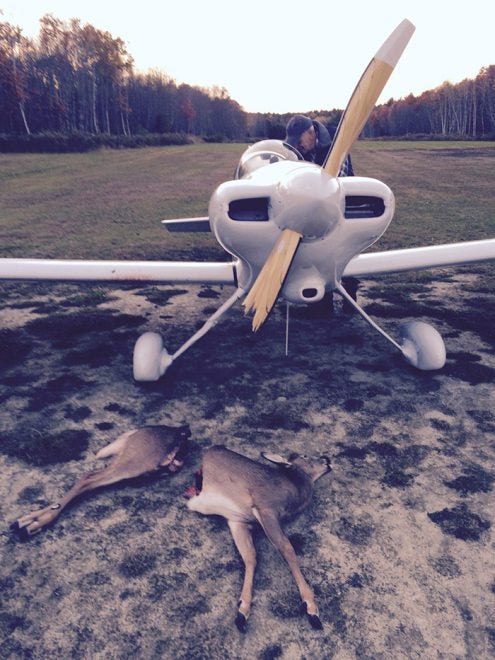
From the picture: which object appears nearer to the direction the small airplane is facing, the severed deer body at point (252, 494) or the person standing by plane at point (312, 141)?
the severed deer body

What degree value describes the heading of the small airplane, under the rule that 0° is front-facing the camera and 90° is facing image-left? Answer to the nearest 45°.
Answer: approximately 0°

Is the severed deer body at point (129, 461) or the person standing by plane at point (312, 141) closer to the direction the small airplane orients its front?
the severed deer body

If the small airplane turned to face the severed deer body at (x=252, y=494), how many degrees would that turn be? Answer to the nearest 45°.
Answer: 0° — it already faces it

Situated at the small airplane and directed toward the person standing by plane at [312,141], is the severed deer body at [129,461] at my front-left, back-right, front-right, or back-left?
back-left

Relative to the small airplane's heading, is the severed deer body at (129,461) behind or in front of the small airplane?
in front

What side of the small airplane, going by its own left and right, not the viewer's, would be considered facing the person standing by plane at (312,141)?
back
